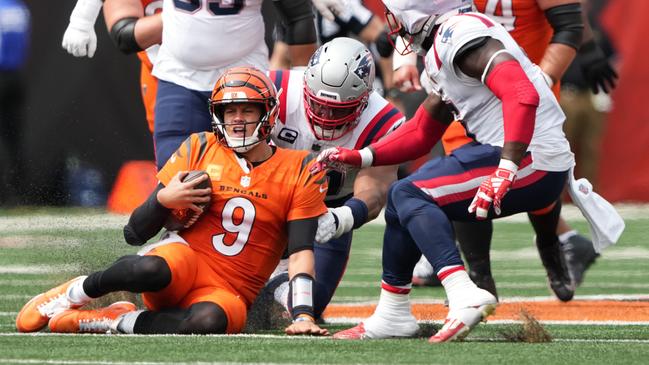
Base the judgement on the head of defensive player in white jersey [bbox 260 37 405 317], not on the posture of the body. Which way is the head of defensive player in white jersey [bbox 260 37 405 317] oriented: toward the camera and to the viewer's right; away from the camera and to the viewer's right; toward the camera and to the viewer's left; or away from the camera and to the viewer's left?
toward the camera and to the viewer's left

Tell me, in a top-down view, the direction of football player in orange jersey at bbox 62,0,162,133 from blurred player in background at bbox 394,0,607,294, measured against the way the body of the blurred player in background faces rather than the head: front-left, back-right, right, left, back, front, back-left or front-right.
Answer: front-right

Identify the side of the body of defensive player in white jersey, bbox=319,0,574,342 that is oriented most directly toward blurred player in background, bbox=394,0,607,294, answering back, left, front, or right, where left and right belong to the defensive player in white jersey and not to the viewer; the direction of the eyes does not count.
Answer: right

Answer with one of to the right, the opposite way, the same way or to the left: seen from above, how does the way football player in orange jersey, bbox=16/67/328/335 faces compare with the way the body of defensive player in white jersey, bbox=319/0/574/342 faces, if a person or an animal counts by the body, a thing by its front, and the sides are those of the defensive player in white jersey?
to the left

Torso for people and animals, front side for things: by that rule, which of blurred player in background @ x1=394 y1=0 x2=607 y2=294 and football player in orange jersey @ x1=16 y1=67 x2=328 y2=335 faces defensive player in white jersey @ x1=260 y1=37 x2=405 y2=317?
the blurred player in background

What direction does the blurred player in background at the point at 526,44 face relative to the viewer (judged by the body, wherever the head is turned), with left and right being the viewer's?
facing the viewer and to the left of the viewer

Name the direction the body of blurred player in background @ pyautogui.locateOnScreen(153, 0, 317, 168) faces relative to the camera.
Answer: toward the camera

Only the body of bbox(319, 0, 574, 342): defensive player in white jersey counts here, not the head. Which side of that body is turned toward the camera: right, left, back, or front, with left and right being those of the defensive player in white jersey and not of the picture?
left

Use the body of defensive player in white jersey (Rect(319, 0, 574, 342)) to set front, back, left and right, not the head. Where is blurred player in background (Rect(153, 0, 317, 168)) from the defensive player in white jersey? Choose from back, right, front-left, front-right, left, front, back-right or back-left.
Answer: front-right

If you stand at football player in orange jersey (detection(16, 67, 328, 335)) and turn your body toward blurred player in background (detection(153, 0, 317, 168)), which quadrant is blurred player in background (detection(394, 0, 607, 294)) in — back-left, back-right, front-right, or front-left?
front-right

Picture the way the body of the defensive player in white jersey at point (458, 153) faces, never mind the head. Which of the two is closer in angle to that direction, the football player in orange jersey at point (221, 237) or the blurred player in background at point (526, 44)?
the football player in orange jersey

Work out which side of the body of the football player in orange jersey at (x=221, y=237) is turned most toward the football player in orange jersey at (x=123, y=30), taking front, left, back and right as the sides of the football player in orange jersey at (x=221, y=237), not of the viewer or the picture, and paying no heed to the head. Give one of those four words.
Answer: back
